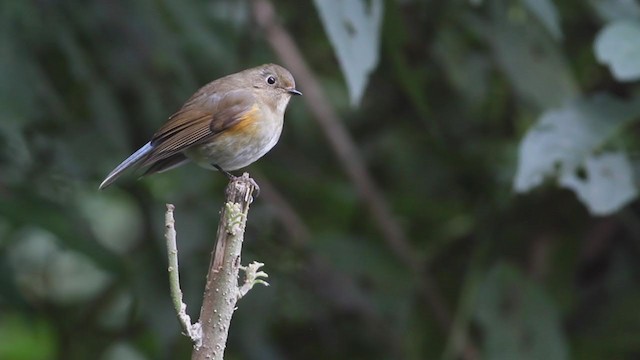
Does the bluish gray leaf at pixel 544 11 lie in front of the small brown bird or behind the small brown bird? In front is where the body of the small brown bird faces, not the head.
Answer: in front

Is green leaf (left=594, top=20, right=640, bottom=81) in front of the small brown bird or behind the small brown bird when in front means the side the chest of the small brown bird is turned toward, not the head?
in front

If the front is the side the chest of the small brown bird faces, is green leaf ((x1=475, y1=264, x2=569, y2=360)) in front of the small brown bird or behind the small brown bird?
in front

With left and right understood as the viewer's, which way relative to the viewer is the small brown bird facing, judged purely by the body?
facing to the right of the viewer
